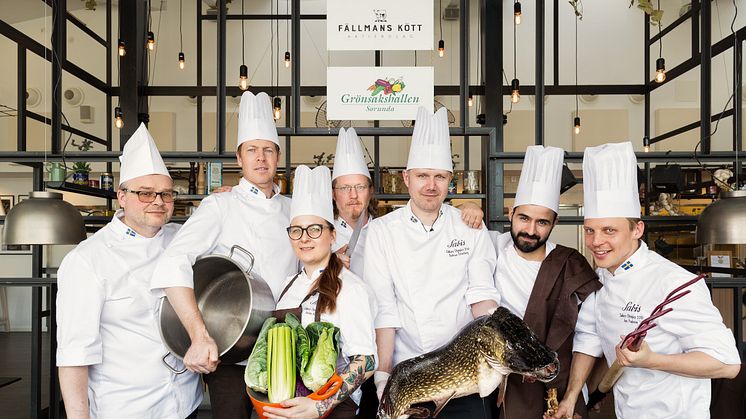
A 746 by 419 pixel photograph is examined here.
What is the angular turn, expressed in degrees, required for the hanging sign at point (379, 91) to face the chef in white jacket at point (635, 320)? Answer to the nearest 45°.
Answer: approximately 45° to its left

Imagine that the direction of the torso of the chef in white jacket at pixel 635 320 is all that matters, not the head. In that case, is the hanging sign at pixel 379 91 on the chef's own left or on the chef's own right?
on the chef's own right

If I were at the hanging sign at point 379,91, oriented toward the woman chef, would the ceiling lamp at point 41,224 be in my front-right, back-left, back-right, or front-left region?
front-right

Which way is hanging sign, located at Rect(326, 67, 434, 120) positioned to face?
toward the camera

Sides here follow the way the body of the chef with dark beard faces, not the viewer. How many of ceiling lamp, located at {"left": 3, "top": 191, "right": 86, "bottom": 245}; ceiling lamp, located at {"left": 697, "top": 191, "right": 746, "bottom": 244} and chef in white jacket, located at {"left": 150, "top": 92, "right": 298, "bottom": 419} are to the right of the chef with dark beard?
2

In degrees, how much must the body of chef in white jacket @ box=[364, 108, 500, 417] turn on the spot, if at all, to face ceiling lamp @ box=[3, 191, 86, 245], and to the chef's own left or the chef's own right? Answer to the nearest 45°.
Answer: approximately 90° to the chef's own right

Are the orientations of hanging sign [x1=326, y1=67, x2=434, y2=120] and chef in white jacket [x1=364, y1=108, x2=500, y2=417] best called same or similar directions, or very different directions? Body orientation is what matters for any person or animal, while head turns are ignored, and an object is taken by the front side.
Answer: same or similar directions

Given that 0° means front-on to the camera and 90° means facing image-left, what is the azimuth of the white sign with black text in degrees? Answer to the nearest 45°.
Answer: approximately 0°

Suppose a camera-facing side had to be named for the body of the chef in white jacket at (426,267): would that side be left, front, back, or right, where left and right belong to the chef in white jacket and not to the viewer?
front

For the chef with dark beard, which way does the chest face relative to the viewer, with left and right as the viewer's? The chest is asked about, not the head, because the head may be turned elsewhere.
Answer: facing the viewer

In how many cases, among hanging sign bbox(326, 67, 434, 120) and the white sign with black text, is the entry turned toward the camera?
2
